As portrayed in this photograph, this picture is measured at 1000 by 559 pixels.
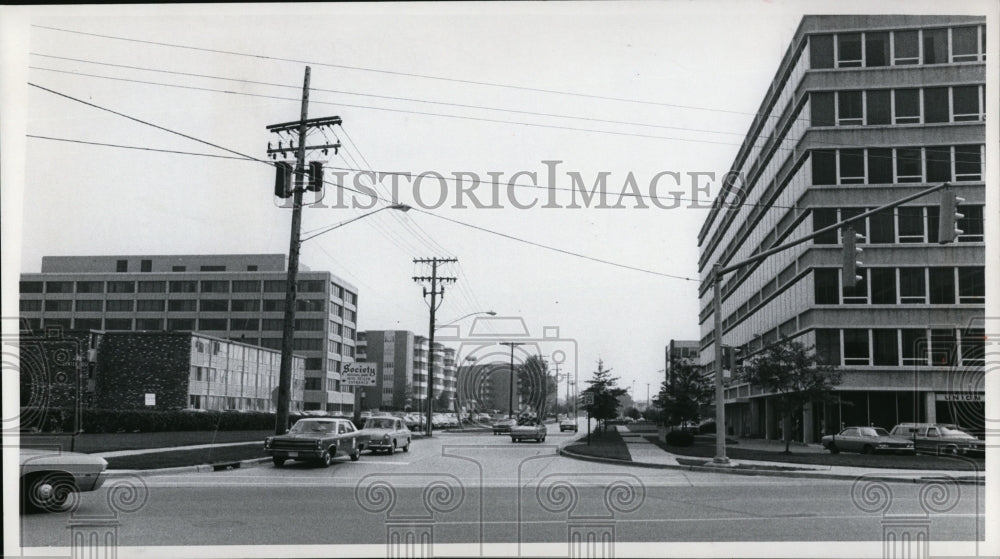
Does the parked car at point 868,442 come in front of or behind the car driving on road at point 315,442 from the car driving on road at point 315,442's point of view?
behind

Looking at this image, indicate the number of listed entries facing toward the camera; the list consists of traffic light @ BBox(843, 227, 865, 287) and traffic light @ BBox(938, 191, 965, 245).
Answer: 0

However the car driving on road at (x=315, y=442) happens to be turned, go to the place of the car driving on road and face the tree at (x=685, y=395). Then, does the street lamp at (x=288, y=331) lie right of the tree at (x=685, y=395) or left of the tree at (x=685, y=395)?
left

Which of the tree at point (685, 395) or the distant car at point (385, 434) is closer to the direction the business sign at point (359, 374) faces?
the distant car

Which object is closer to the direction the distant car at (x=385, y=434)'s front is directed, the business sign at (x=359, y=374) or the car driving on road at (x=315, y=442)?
the car driving on road
